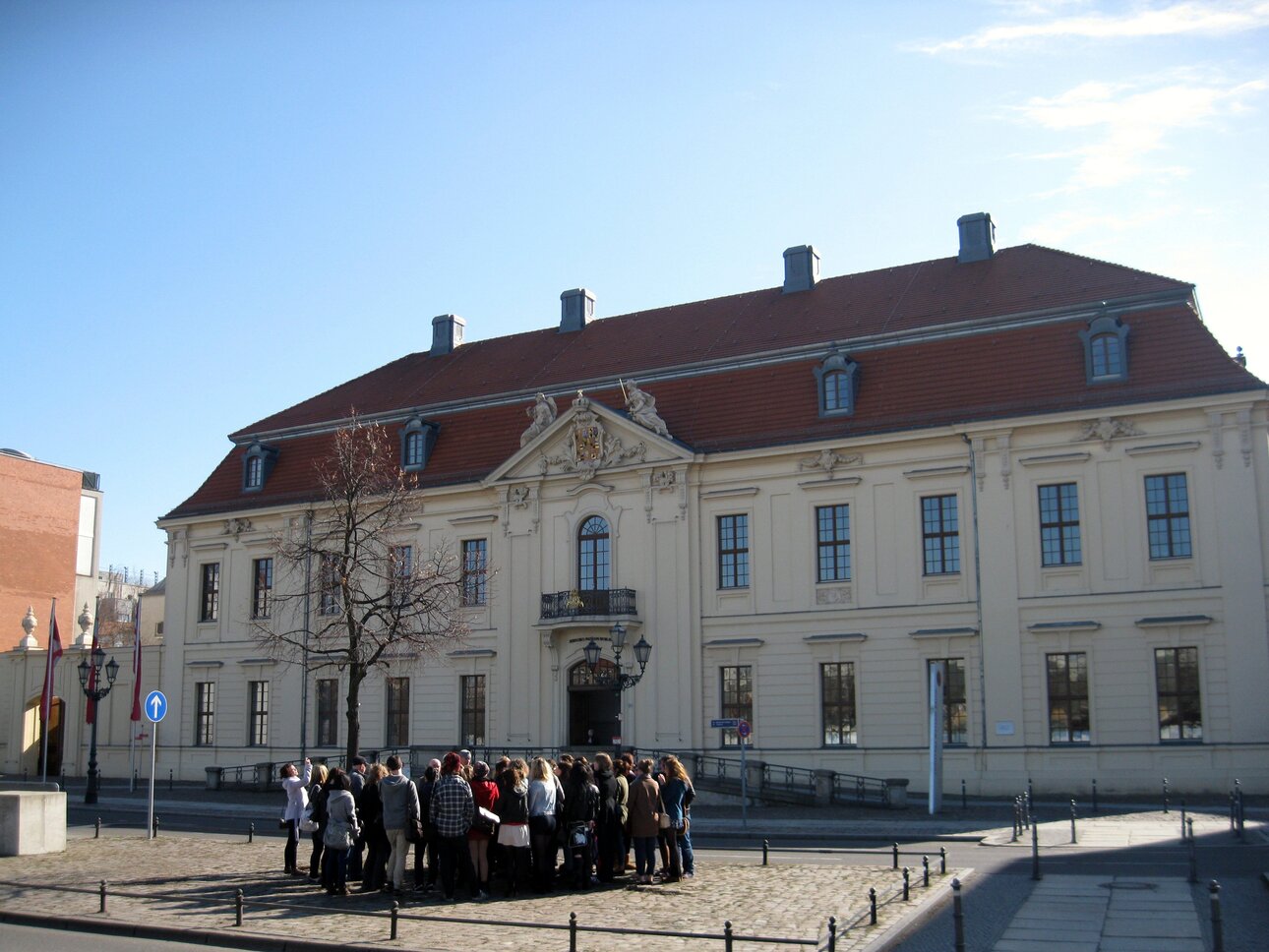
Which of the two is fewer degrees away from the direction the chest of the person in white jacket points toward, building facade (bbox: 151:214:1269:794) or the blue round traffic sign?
the building facade

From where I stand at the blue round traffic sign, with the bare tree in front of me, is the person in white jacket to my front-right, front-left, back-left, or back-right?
back-right

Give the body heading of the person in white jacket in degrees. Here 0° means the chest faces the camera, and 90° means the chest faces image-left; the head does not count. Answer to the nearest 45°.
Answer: approximately 270°

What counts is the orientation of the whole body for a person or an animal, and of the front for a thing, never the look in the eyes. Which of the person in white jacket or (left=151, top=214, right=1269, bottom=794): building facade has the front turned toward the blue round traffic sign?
the building facade

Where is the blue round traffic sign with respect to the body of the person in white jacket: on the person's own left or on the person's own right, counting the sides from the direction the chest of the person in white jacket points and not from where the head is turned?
on the person's own left

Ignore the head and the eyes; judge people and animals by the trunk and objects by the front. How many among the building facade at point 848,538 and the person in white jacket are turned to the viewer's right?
1

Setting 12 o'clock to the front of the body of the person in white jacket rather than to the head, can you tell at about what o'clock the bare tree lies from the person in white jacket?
The bare tree is roughly at 9 o'clock from the person in white jacket.

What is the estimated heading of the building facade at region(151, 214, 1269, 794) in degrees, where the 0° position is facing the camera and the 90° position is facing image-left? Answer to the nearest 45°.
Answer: approximately 45°
